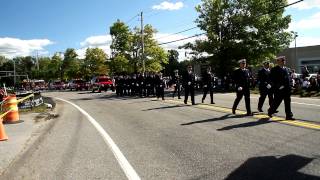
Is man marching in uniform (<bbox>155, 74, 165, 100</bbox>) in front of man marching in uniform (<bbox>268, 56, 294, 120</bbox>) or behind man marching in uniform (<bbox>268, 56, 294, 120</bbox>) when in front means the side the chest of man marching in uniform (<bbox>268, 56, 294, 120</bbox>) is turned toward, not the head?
behind

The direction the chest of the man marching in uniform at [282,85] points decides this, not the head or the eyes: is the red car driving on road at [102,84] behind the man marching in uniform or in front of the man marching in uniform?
behind

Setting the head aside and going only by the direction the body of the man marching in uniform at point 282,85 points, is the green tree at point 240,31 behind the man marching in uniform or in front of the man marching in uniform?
behind

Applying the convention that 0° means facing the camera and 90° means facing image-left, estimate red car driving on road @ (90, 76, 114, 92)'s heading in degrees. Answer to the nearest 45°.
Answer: approximately 315°

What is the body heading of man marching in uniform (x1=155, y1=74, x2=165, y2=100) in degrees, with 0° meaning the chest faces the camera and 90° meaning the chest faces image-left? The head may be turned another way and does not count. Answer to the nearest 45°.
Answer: approximately 315°

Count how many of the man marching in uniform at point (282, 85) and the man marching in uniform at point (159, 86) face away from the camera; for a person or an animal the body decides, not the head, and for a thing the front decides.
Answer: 0

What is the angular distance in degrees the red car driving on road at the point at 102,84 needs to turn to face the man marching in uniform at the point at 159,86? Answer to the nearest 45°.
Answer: approximately 45° to its right

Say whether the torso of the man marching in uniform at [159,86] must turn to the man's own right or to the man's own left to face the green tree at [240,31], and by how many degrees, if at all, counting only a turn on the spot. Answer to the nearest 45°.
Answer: approximately 90° to the man's own left

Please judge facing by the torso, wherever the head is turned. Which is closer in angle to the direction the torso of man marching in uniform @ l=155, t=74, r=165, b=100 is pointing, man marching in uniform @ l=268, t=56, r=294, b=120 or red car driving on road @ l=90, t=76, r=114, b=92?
the man marching in uniform

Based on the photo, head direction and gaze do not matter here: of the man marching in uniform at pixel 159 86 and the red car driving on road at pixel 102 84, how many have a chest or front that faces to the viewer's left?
0

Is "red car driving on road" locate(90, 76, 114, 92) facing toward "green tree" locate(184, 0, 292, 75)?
yes
